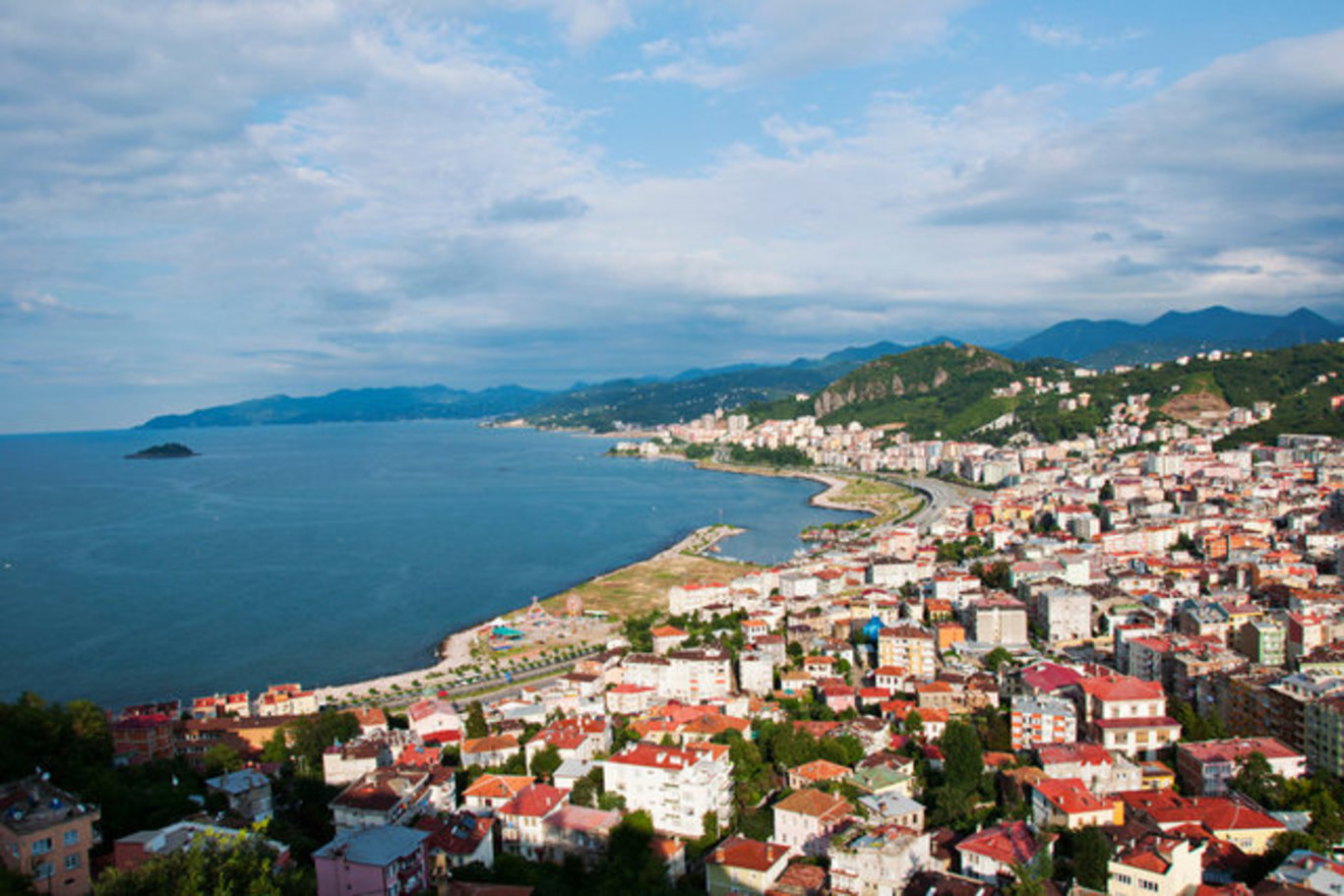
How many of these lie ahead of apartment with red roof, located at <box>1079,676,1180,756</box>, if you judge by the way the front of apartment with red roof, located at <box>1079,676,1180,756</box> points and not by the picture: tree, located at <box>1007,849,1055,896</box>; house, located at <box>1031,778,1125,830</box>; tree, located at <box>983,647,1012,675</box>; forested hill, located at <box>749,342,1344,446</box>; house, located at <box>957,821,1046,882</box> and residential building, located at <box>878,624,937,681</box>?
3

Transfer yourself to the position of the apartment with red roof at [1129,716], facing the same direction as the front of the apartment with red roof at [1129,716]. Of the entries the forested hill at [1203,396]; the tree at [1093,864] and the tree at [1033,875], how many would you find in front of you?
2

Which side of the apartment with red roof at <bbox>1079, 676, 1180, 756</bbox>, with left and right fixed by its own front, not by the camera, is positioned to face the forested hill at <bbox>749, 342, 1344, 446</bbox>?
back

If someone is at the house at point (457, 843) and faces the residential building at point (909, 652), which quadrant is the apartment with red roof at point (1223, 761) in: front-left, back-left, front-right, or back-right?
front-right

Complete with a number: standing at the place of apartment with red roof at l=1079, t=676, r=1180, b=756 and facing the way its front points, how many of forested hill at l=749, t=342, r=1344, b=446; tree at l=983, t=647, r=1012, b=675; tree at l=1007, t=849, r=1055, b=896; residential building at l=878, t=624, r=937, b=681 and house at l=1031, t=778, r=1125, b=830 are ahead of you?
2

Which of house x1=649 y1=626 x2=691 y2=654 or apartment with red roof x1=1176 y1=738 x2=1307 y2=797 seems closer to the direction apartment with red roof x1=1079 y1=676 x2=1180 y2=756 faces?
the apartment with red roof

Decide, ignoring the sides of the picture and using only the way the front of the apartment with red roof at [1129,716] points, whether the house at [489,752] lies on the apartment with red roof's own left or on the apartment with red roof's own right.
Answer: on the apartment with red roof's own right

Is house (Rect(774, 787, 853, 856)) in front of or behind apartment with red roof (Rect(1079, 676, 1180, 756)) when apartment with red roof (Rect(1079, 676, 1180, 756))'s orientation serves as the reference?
in front

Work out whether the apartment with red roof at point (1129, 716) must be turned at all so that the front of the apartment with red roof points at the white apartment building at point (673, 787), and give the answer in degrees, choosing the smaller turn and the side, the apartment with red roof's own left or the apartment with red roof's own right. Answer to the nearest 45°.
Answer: approximately 45° to the apartment with red roof's own right

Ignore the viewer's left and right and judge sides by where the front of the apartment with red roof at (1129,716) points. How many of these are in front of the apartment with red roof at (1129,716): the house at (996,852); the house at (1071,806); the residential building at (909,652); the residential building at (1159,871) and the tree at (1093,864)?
4

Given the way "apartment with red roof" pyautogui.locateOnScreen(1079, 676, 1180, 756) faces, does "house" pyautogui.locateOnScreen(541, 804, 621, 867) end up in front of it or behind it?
in front

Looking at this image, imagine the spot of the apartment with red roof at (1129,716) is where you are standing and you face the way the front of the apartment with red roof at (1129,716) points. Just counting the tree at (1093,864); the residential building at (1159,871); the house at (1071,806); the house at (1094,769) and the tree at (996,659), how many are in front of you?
4

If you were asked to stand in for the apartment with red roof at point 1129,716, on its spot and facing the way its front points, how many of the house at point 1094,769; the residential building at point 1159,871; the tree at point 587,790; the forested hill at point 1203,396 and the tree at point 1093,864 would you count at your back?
1

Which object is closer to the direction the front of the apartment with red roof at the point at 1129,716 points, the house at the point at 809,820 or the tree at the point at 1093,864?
the tree

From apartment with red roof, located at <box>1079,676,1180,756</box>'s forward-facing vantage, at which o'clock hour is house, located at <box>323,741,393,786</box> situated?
The house is roughly at 2 o'clock from the apartment with red roof.

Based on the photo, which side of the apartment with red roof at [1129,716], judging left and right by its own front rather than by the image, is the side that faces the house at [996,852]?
front

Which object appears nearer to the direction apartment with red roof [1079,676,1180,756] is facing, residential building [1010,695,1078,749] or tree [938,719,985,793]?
the tree

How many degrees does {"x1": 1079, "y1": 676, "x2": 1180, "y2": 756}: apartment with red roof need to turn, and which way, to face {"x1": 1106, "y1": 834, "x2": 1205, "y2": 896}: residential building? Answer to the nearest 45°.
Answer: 0° — it already faces it

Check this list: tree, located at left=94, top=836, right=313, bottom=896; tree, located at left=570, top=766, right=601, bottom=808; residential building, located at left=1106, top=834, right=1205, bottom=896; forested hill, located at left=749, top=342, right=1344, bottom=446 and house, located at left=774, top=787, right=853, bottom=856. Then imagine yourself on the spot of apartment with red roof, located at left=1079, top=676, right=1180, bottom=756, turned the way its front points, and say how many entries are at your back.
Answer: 1

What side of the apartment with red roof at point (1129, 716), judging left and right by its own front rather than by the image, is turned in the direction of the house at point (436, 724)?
right

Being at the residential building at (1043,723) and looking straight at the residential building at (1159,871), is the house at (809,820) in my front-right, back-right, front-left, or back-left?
front-right

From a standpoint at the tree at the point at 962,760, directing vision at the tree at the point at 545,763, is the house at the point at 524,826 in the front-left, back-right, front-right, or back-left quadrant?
front-left

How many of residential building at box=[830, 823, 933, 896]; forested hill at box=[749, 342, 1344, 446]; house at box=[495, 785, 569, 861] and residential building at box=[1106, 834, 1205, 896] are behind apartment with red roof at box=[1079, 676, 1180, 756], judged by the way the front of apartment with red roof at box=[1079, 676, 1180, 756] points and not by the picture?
1

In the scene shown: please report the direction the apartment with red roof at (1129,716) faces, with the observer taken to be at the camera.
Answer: facing the viewer
